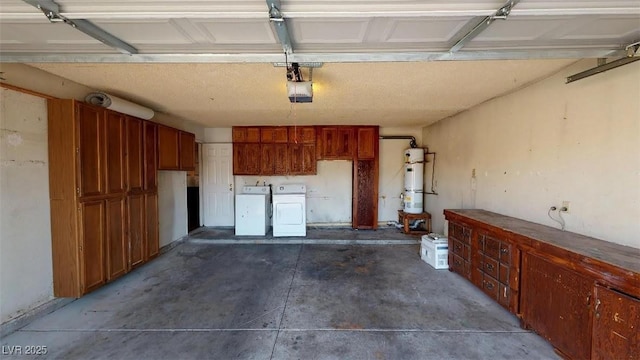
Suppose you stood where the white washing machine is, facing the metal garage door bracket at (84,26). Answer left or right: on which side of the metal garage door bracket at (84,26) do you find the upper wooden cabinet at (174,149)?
right

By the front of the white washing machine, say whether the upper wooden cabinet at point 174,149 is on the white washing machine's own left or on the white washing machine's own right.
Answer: on the white washing machine's own right

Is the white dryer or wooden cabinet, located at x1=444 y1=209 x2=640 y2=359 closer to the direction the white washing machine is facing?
the wooden cabinet

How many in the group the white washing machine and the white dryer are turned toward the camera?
2

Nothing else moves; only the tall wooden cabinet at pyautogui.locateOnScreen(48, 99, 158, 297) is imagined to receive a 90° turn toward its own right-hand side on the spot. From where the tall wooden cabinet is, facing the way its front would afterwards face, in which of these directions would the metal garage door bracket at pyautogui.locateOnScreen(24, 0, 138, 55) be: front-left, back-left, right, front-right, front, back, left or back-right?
front-left

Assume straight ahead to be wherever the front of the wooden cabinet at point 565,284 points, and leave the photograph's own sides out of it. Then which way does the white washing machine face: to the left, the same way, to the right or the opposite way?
to the left

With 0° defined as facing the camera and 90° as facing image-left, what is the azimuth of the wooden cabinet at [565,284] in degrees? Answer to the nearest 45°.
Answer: approximately 45°

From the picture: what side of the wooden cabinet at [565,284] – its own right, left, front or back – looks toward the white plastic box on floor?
right

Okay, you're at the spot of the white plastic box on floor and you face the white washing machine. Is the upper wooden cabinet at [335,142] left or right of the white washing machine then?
right

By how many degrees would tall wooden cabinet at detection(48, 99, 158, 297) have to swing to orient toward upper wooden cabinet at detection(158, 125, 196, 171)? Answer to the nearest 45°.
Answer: approximately 90° to its left

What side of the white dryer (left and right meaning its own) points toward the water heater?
left

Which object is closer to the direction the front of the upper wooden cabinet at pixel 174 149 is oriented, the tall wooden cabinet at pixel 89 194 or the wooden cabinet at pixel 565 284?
the wooden cabinet
